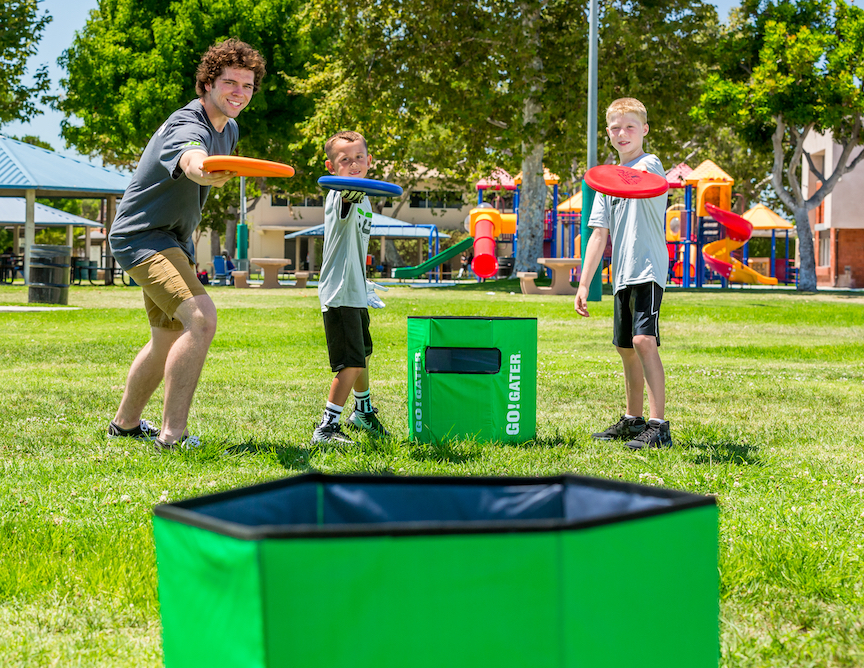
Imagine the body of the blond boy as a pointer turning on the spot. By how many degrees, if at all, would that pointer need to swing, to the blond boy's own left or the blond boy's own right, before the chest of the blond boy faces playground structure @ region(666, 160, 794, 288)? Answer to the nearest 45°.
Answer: approximately 135° to the blond boy's own right

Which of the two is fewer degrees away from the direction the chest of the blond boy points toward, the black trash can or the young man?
the young man

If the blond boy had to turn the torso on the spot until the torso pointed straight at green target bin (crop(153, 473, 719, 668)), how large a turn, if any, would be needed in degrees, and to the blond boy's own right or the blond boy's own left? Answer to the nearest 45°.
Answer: approximately 45° to the blond boy's own left

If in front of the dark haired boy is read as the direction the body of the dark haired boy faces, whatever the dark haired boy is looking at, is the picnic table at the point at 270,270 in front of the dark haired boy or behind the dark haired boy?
behind

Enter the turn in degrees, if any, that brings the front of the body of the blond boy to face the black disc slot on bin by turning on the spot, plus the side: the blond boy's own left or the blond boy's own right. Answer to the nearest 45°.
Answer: approximately 45° to the blond boy's own right

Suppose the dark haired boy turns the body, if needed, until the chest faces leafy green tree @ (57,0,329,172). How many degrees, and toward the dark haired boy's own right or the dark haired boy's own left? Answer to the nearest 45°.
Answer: approximately 135° to the dark haired boy's own left

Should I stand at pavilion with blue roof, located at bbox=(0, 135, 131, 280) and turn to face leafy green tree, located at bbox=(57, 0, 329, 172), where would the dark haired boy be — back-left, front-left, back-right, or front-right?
back-right

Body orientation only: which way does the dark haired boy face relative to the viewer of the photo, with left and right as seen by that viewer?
facing the viewer and to the right of the viewer

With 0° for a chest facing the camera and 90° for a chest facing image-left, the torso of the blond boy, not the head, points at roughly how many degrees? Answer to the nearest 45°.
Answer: approximately 45°

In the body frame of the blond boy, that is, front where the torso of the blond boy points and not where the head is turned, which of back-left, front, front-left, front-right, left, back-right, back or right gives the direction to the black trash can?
right

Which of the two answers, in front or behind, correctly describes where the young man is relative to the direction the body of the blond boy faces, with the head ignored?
in front

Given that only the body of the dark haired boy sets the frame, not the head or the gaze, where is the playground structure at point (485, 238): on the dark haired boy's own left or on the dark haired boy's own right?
on the dark haired boy's own left
